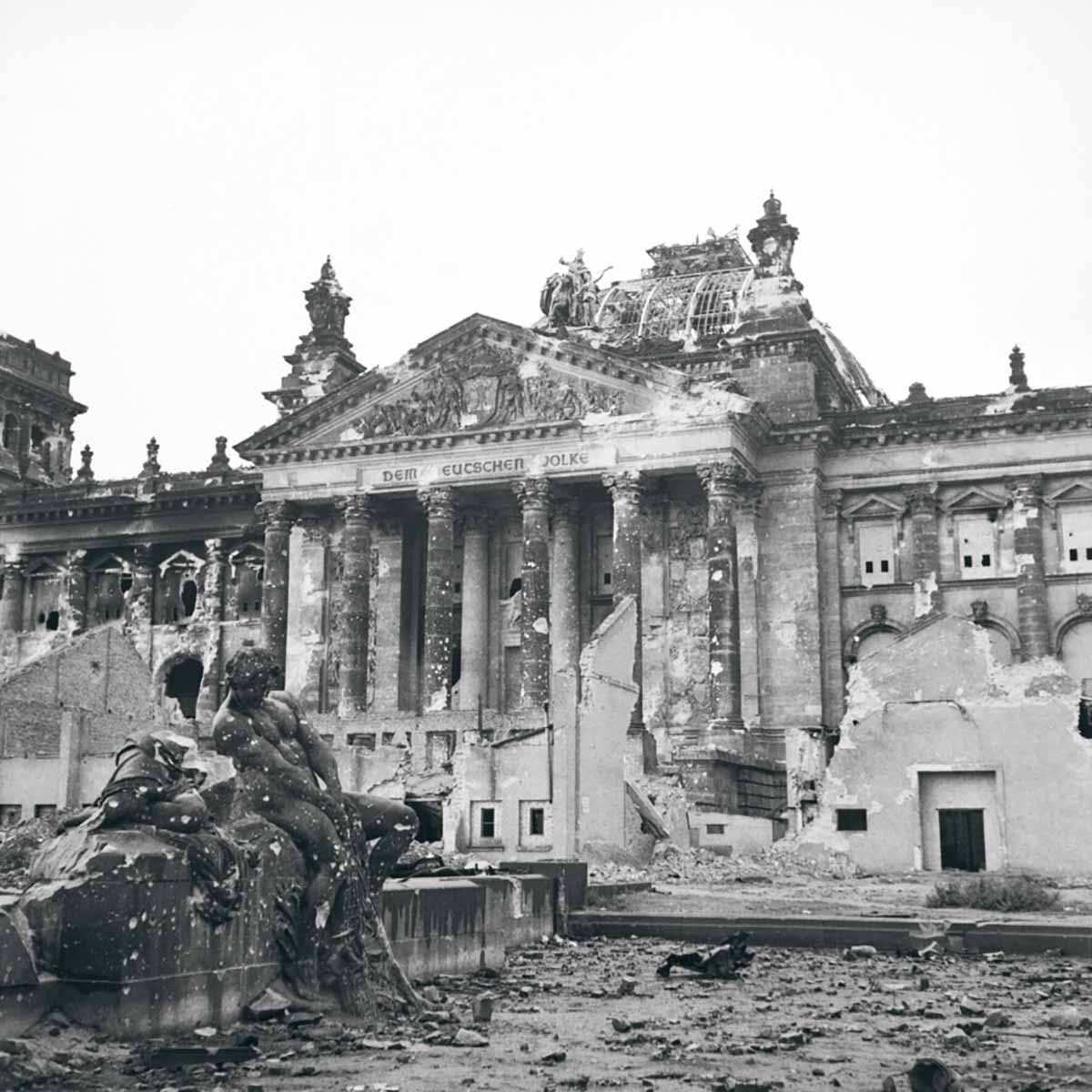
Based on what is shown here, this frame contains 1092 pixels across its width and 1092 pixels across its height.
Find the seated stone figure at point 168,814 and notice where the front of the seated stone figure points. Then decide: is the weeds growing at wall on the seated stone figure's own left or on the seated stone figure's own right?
on the seated stone figure's own left

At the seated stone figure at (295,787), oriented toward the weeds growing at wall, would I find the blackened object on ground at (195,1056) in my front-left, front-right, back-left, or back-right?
back-right

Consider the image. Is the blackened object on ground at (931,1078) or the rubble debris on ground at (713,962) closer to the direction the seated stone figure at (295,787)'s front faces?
the blackened object on ground

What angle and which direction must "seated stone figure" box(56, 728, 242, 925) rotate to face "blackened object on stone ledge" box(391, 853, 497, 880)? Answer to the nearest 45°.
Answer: approximately 90° to its left

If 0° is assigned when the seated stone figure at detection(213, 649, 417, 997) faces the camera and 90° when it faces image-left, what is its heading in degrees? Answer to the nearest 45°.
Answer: approximately 315°

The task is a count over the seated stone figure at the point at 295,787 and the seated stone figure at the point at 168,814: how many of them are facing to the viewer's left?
0

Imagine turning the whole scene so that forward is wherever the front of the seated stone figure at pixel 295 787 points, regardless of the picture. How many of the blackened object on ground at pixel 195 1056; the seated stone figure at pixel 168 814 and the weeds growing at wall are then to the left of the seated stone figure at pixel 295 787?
1
